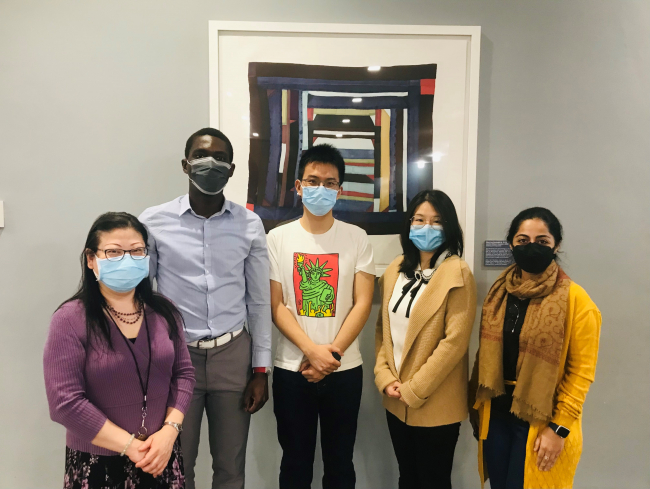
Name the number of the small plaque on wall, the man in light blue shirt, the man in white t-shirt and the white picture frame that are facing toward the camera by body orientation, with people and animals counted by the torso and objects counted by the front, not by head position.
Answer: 4

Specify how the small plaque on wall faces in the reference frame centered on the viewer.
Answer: facing the viewer

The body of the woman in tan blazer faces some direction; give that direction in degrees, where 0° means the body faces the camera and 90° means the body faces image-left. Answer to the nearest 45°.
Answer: approximately 45°

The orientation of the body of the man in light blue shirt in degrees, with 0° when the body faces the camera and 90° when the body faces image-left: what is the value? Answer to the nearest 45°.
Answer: approximately 0°

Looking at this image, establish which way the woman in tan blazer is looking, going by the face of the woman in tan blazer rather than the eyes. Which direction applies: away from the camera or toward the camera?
toward the camera

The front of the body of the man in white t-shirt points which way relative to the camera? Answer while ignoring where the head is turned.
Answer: toward the camera

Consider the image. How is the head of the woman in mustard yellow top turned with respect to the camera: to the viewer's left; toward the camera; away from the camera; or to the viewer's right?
toward the camera

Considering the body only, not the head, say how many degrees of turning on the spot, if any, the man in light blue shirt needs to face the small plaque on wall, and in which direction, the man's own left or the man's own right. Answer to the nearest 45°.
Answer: approximately 90° to the man's own left

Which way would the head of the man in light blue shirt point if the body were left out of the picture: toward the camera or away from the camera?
toward the camera

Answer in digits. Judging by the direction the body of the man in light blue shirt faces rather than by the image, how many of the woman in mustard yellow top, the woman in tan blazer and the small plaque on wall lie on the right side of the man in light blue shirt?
0

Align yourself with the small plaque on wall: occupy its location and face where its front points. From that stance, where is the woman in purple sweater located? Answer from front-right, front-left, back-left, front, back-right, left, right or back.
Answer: front-right

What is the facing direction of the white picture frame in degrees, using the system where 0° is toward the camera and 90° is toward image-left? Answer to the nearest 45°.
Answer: approximately 0°

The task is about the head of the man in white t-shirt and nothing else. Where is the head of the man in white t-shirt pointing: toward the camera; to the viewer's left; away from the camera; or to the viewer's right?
toward the camera

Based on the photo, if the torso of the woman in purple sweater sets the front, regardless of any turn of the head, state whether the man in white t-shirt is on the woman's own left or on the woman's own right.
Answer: on the woman's own left

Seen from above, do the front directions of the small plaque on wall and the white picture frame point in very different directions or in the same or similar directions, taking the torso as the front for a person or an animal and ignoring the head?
same or similar directions
